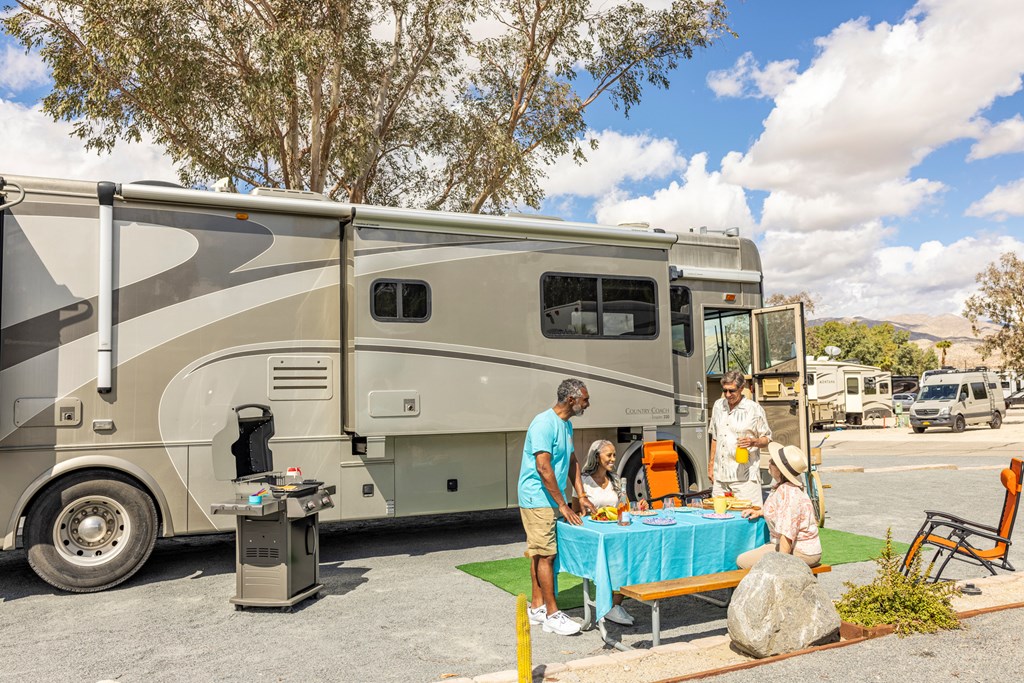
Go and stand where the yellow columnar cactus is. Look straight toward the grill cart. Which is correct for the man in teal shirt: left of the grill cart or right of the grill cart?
right

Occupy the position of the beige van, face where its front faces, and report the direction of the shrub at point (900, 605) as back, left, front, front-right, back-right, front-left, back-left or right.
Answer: front-left

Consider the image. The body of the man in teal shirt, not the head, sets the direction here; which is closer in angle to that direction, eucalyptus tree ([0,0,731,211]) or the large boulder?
the large boulder

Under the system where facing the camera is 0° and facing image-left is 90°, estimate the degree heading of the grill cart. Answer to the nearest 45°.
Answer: approximately 315°

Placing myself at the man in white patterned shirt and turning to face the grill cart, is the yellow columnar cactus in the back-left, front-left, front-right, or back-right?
front-left

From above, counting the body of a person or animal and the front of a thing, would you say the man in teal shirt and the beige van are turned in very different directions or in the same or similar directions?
very different directions

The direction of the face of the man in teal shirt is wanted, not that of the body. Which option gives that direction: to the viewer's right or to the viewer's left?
to the viewer's right

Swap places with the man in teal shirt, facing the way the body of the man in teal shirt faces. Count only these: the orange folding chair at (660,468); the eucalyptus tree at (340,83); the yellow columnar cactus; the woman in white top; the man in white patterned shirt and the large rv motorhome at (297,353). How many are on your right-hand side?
1

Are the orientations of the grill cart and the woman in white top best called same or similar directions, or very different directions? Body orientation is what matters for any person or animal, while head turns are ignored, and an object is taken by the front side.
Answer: same or similar directions

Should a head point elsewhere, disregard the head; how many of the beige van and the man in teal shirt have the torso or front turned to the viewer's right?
1

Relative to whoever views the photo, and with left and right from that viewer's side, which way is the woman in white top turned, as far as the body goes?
facing the viewer and to the right of the viewer

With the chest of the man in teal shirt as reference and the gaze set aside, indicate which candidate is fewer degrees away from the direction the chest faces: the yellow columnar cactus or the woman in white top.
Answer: the woman in white top

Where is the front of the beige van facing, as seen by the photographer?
facing the viewer and to the left of the viewer

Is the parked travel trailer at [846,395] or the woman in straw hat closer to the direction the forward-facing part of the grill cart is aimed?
the woman in straw hat

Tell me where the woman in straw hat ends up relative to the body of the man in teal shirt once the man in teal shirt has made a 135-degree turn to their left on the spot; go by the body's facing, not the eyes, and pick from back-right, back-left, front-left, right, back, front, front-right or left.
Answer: back-right

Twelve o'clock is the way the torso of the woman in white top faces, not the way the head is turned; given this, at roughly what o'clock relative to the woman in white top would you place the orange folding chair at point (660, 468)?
The orange folding chair is roughly at 8 o'clock from the woman in white top.

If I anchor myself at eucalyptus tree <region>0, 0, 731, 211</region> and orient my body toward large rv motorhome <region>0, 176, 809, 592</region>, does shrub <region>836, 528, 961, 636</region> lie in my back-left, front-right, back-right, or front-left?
front-left

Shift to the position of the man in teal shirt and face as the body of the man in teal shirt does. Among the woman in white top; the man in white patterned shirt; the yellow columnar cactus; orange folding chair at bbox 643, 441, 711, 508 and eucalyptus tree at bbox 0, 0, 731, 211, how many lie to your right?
1

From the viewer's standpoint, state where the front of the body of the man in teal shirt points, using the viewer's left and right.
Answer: facing to the right of the viewer
